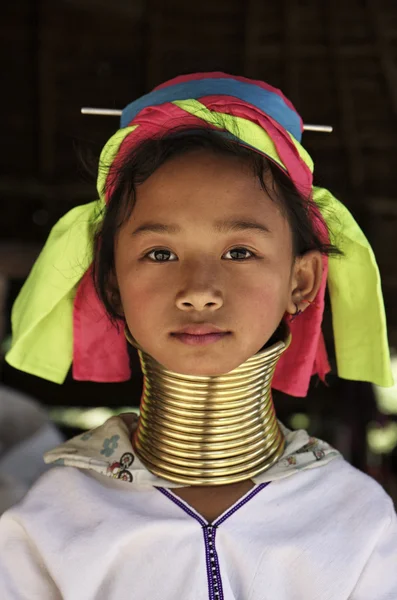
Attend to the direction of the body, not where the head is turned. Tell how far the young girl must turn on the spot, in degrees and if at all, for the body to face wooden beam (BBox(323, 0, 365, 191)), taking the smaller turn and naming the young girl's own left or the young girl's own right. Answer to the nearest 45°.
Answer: approximately 180°

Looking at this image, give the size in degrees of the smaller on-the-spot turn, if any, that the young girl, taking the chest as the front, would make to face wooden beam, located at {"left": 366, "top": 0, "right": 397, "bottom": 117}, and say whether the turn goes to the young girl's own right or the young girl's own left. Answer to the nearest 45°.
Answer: approximately 135° to the young girl's own left

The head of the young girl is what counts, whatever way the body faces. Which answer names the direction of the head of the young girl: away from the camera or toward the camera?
toward the camera

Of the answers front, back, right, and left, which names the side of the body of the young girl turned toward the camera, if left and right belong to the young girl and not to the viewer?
front
